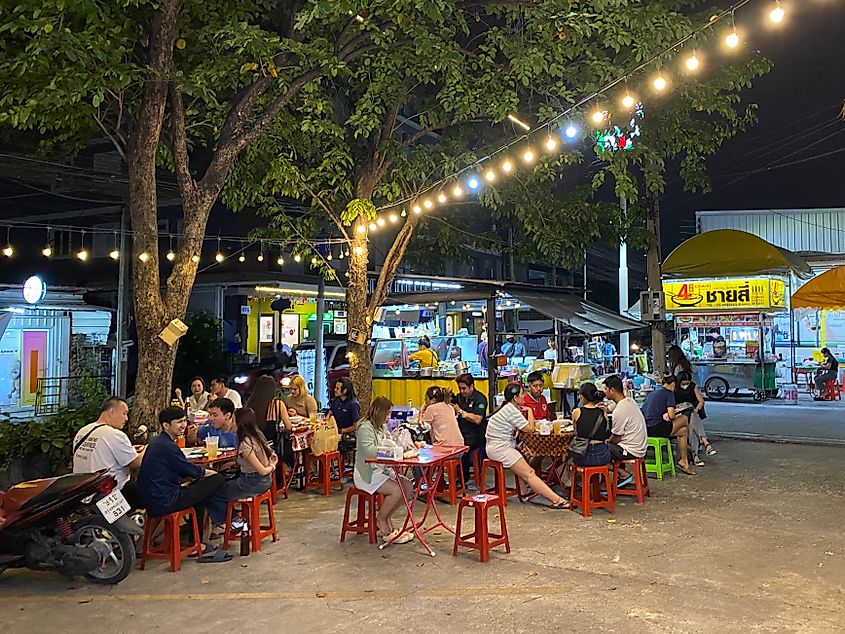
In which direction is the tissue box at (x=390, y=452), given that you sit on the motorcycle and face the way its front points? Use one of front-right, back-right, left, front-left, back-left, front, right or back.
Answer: back-right

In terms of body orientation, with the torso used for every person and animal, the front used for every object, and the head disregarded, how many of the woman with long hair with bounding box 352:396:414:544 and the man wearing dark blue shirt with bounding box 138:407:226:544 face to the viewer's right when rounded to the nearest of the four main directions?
2

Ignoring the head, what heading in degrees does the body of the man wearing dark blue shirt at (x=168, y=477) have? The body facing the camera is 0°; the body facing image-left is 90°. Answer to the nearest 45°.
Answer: approximately 270°

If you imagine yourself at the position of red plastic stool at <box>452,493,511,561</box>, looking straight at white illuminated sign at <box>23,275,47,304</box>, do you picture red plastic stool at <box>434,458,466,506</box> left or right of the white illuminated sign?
right

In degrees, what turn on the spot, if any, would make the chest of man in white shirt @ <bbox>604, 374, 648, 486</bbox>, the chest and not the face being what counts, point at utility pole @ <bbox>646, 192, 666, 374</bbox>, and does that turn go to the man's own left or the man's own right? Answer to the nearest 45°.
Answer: approximately 45° to the man's own right

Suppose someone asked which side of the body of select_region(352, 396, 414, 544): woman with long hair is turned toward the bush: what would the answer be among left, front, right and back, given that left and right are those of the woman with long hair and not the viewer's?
back

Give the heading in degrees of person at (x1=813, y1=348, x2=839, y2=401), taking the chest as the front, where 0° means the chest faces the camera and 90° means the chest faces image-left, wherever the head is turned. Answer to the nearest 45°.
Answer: approximately 90°

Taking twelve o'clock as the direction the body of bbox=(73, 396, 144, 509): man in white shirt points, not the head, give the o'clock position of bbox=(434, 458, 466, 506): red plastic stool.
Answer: The red plastic stool is roughly at 1 o'clock from the man in white shirt.

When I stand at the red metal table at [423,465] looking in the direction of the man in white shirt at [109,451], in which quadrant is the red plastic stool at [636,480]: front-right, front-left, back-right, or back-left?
back-right

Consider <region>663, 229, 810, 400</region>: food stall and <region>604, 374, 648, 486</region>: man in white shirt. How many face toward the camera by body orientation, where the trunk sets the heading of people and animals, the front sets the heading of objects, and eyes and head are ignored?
1

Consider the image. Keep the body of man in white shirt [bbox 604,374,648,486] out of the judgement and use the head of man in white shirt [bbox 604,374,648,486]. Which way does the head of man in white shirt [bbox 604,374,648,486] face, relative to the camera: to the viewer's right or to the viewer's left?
to the viewer's left

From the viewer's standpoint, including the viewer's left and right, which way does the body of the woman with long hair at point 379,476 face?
facing to the right of the viewer
